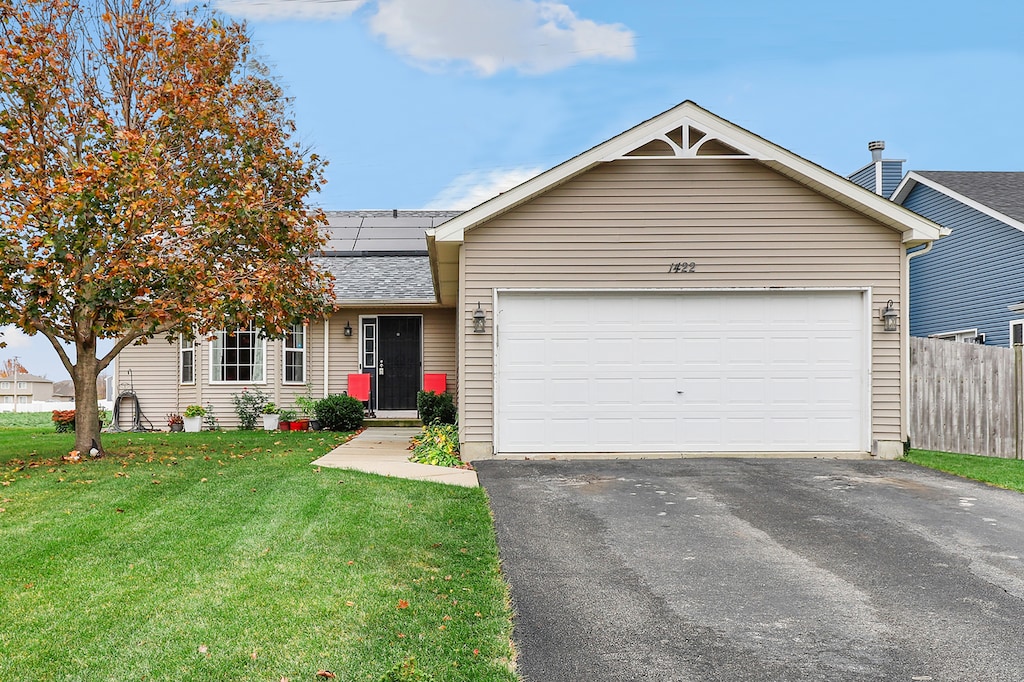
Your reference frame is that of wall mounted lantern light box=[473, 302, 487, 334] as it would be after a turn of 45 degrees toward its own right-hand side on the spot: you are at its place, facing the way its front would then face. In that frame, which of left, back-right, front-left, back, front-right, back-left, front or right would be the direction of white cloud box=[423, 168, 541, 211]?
back-right

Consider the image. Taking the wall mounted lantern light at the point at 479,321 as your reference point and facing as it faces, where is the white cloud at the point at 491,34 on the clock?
The white cloud is roughly at 6 o'clock from the wall mounted lantern light.

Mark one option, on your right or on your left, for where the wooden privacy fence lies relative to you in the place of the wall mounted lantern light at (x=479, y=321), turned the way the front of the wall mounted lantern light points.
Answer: on your left

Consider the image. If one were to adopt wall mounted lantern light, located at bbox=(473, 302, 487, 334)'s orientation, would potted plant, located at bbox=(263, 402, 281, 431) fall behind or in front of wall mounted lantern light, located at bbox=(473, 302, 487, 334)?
behind

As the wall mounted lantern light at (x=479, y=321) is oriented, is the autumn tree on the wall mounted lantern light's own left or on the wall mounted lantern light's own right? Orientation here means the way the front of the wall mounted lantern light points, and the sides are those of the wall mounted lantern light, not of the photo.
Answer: on the wall mounted lantern light's own right

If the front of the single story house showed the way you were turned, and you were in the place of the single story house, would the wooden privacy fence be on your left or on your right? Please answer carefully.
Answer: on your left

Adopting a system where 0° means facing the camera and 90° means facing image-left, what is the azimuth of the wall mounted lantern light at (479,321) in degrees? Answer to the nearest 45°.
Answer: approximately 0°

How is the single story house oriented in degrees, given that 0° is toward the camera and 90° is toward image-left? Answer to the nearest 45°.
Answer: approximately 0°

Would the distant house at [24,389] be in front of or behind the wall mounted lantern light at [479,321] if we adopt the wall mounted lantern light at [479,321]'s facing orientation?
behind
